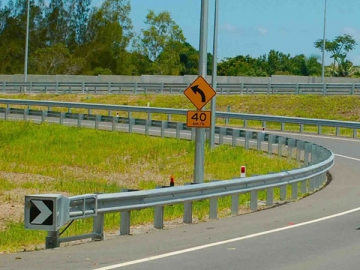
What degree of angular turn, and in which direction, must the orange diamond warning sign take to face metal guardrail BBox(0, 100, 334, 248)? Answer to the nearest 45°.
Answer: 0° — it already faces it

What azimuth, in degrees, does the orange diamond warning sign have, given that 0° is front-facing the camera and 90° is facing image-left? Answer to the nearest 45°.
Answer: approximately 0°
